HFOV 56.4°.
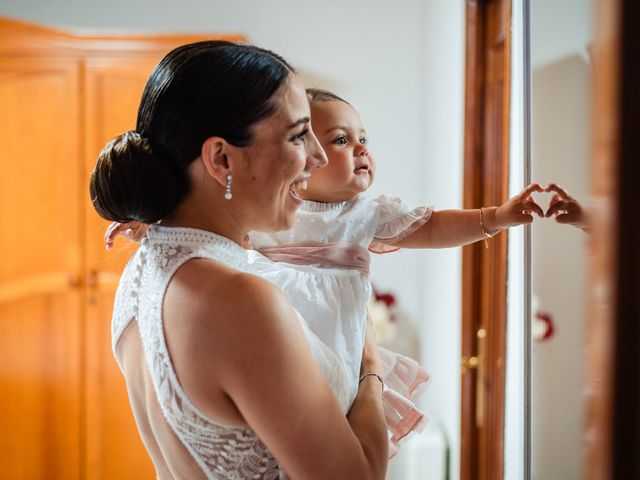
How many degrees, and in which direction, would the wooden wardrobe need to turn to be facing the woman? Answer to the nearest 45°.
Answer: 0° — it already faces them

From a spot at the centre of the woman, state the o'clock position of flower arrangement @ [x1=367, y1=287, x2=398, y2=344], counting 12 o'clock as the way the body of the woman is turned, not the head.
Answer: The flower arrangement is roughly at 11 o'clock from the woman.

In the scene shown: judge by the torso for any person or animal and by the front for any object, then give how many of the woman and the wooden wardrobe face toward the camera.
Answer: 1

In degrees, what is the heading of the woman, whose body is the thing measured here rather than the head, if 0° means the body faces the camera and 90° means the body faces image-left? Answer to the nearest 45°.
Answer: approximately 225°

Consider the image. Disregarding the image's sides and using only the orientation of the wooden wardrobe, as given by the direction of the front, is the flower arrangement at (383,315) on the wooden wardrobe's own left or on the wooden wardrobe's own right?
on the wooden wardrobe's own left

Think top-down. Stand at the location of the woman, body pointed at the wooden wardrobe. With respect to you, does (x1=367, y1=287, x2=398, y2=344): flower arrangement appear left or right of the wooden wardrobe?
right

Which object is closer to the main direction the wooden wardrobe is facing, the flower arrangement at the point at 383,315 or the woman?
the woman

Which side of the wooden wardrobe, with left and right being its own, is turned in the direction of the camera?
front

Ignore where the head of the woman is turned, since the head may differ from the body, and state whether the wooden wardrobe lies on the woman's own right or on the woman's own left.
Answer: on the woman's own left

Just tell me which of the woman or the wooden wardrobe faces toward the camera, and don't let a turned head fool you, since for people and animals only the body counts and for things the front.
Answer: the wooden wardrobe

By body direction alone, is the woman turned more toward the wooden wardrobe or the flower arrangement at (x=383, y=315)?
the flower arrangement

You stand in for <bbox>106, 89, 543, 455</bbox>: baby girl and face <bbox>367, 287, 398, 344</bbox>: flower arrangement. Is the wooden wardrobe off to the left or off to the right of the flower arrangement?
left

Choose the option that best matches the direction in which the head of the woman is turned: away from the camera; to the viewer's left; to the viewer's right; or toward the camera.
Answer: to the viewer's right

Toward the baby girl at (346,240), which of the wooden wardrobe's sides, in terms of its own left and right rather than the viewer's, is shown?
front
